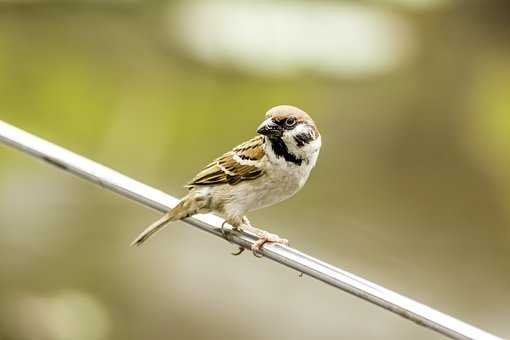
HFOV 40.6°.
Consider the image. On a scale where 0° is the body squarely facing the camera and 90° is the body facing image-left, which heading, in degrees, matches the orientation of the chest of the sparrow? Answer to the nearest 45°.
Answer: approximately 270°
